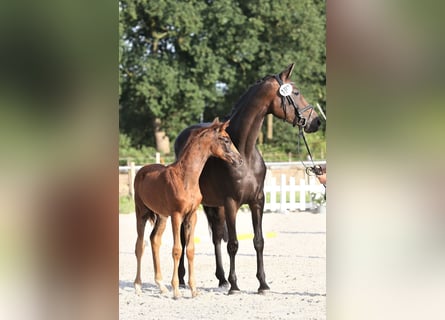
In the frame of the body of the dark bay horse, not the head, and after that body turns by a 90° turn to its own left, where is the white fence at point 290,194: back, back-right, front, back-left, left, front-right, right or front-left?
front-left

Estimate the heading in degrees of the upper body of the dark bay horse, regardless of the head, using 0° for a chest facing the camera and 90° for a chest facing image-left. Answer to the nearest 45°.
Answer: approximately 315°

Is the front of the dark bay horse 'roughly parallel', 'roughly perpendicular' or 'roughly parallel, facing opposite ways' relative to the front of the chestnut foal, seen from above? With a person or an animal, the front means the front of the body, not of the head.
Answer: roughly parallel

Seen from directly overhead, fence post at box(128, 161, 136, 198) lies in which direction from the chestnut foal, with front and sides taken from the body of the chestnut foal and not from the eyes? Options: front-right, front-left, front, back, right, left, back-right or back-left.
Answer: back-left

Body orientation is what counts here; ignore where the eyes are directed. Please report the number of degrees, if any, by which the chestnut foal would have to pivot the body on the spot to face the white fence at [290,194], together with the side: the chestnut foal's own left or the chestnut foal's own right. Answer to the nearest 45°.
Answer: approximately 135° to the chestnut foal's own left

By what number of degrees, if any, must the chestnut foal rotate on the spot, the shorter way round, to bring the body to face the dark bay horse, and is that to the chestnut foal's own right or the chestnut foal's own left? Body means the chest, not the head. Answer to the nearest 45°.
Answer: approximately 45° to the chestnut foal's own left

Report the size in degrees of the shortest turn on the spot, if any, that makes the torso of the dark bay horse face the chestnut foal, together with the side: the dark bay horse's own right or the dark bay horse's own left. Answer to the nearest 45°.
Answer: approximately 135° to the dark bay horse's own right

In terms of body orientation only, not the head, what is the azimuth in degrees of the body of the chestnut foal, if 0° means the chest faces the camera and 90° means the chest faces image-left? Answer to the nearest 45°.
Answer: approximately 315°

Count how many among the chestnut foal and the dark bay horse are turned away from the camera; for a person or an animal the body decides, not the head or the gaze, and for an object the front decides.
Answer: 0
